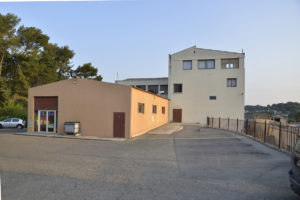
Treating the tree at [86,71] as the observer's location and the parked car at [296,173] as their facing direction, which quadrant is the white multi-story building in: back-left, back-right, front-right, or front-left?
front-left

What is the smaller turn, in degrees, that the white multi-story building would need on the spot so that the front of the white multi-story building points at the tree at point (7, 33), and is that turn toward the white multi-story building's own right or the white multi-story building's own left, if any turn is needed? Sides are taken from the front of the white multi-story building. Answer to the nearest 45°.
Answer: approximately 90° to the white multi-story building's own right

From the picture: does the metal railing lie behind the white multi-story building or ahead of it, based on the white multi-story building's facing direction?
ahead

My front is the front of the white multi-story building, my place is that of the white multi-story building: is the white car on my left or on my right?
on my right

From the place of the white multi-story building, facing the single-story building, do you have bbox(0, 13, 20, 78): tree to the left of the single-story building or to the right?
right

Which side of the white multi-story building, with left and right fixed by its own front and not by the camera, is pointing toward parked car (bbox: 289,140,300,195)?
front

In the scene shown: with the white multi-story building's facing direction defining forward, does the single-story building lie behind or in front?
in front

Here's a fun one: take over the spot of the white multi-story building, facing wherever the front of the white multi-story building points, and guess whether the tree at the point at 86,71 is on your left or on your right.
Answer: on your right

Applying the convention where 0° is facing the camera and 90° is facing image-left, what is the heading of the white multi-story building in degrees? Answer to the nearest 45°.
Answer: approximately 0°
